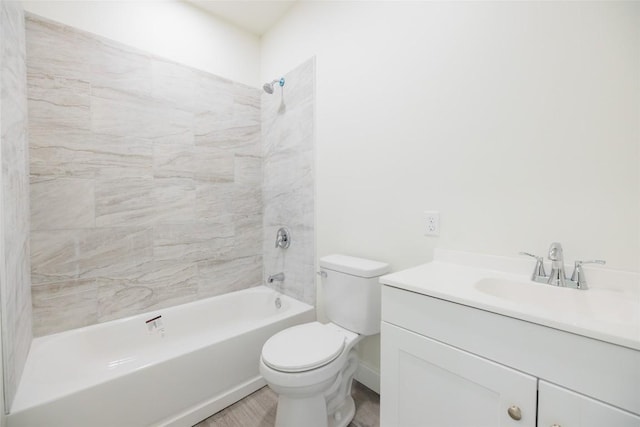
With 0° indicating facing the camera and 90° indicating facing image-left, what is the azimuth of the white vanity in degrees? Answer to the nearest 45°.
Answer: approximately 45°

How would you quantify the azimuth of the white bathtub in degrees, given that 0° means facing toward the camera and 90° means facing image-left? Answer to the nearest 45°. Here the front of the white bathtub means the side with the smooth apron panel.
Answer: approximately 315°

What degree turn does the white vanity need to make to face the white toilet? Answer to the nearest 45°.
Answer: approximately 45° to its right

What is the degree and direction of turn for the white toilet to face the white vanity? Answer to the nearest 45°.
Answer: approximately 90° to its left
